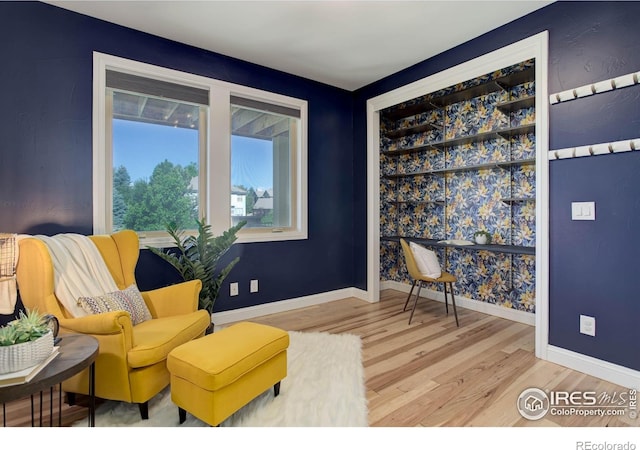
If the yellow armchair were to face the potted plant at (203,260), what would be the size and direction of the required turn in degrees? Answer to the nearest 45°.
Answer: approximately 90° to its left

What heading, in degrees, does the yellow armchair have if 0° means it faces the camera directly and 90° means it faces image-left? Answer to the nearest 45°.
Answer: approximately 315°

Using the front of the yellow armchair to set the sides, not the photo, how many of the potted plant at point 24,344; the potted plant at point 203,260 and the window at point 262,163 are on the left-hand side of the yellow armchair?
2

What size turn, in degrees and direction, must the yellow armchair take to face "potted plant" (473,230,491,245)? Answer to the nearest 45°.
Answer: approximately 45° to its left

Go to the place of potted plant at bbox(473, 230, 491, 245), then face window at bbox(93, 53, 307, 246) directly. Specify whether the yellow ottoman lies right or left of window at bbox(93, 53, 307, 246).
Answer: left

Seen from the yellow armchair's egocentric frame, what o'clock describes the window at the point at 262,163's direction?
The window is roughly at 9 o'clock from the yellow armchair.

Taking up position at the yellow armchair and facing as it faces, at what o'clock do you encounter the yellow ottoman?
The yellow ottoman is roughly at 12 o'clock from the yellow armchair.

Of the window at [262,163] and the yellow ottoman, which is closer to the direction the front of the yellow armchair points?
the yellow ottoman

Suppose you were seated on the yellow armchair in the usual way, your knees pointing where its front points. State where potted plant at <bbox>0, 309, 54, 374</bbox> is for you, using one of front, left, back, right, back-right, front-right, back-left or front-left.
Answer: right
